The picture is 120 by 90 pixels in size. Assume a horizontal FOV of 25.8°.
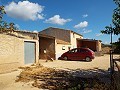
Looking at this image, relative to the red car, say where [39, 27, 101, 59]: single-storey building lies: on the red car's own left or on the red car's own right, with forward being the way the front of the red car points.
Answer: on the red car's own right

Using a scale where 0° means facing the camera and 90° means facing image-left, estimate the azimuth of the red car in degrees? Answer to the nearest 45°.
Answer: approximately 90°

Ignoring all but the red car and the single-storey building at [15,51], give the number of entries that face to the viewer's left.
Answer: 1

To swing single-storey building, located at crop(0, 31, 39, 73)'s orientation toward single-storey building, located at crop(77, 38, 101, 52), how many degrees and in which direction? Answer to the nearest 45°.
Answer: approximately 90° to its left

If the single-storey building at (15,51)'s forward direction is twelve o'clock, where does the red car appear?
The red car is roughly at 9 o'clock from the single-storey building.

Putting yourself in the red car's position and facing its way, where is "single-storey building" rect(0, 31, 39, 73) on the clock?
The single-storey building is roughly at 10 o'clock from the red car.

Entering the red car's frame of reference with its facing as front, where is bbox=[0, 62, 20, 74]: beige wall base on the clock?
The beige wall base is roughly at 10 o'clock from the red car.
